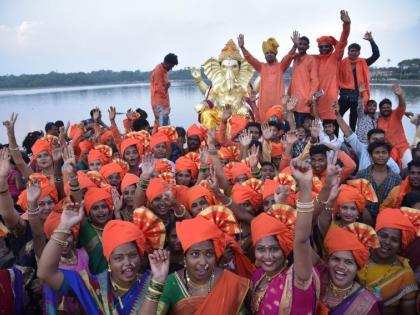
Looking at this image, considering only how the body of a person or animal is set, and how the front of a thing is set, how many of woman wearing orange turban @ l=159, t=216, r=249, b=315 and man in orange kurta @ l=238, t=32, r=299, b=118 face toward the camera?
2

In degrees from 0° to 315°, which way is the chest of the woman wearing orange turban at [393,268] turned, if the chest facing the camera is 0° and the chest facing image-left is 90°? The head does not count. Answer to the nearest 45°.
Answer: approximately 45°
